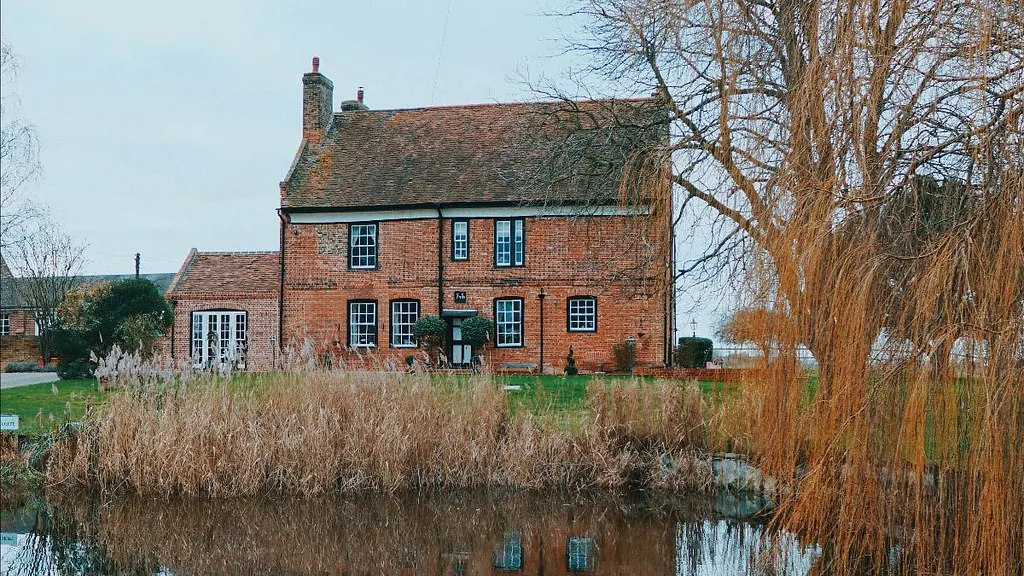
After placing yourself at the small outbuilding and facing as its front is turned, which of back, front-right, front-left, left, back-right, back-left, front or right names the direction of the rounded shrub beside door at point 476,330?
front-left

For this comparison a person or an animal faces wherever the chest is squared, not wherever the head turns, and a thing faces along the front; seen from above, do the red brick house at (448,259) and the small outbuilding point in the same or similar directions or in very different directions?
same or similar directions

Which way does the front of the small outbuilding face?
toward the camera

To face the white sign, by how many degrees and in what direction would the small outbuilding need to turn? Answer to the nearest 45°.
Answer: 0° — it already faces it

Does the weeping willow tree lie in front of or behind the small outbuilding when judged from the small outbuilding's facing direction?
in front

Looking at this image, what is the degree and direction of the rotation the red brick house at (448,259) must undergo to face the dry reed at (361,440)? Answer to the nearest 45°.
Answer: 0° — it already faces it

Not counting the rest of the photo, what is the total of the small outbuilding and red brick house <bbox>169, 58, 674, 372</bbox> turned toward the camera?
2

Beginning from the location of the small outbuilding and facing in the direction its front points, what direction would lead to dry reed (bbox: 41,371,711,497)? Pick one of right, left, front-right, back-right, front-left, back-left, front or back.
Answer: front

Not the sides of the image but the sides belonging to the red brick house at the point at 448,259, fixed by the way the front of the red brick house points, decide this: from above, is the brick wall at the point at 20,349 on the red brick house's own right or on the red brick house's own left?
on the red brick house's own right

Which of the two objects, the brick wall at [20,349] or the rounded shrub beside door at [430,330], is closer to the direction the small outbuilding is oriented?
the rounded shrub beside door

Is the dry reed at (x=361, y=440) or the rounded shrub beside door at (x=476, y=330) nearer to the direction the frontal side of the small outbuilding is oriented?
the dry reed

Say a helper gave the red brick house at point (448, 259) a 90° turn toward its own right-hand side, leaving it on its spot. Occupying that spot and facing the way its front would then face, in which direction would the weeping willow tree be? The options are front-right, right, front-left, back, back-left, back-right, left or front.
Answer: left

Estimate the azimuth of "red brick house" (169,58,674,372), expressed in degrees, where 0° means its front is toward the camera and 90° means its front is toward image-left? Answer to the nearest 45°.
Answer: approximately 0°

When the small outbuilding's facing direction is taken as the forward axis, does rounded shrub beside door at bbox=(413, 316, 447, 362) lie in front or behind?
in front

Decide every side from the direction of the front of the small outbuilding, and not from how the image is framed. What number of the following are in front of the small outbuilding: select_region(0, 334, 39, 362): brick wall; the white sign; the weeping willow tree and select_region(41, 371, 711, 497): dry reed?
3

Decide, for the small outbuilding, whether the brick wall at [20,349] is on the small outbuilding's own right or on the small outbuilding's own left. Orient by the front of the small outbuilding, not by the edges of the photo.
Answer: on the small outbuilding's own right

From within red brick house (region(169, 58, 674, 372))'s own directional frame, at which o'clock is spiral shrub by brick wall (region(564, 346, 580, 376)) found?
The spiral shrub by brick wall is roughly at 10 o'clock from the red brick house.
